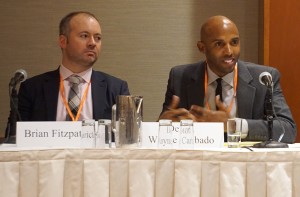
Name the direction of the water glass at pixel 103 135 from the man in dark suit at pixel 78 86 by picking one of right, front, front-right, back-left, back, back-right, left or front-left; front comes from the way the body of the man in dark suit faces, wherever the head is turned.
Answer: front

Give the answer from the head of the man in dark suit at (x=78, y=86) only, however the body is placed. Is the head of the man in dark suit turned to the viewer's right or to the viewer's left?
to the viewer's right

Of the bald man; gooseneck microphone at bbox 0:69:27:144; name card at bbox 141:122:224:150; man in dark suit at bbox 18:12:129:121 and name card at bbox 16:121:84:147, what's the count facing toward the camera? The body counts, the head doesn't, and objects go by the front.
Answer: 4

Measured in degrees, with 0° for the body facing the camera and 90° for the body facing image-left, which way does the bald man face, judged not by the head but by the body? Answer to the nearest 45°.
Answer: approximately 0°

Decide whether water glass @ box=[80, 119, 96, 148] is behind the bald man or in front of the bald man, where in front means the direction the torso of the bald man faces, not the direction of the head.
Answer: in front

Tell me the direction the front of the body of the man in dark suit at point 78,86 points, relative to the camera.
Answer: toward the camera

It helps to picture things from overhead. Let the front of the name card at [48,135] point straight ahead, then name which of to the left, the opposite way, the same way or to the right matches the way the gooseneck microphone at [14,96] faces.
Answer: to the left

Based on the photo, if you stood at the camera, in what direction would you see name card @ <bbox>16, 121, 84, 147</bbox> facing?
facing the viewer

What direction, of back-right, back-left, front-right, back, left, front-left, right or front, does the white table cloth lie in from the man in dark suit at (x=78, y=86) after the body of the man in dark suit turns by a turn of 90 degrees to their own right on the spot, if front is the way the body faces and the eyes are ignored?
left

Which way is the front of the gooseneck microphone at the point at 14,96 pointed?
to the viewer's right

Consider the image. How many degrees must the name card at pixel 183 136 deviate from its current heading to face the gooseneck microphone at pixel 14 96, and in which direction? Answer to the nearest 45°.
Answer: approximately 90° to its right

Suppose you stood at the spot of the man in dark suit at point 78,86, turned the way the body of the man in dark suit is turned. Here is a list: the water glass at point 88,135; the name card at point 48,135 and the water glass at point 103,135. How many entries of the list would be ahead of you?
3
